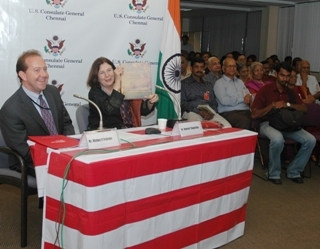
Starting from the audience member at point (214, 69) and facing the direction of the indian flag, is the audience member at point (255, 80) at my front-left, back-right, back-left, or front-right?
back-left

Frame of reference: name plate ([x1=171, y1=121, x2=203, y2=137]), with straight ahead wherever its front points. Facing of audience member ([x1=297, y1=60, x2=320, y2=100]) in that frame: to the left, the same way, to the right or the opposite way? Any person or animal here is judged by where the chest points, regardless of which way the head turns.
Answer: to the right

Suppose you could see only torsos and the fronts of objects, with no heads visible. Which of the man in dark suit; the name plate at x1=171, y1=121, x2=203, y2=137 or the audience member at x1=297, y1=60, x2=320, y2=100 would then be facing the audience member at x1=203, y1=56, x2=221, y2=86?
the audience member at x1=297, y1=60, x2=320, y2=100

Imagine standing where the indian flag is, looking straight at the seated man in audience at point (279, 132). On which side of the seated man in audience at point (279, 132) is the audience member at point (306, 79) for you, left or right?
left

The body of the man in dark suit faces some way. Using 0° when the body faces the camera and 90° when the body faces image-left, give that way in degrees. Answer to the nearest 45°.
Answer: approximately 315°

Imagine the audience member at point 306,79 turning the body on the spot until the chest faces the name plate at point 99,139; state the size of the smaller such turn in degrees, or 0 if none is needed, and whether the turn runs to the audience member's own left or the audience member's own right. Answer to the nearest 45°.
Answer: approximately 45° to the audience member's own left
